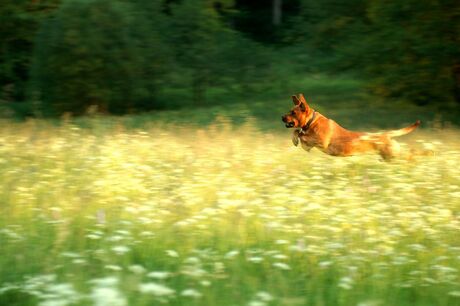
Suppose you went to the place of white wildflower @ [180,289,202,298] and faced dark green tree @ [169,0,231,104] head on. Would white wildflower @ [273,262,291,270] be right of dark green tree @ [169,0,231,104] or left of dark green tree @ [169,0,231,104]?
right

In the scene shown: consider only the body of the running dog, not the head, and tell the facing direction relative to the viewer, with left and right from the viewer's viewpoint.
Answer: facing to the left of the viewer

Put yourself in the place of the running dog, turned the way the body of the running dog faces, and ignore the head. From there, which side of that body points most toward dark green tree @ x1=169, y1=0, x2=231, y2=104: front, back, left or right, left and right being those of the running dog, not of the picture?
right

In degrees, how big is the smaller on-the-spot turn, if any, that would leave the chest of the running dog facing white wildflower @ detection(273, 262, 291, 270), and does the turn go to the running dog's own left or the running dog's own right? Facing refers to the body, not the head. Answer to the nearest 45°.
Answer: approximately 90° to the running dog's own left
